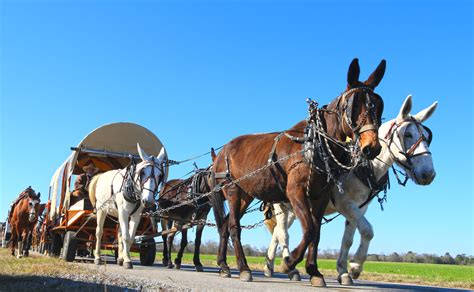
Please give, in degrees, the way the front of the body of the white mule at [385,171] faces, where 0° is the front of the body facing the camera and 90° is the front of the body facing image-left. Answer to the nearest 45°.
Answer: approximately 315°

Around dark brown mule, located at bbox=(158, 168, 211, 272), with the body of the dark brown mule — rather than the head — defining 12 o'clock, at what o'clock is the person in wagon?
The person in wagon is roughly at 5 o'clock from the dark brown mule.

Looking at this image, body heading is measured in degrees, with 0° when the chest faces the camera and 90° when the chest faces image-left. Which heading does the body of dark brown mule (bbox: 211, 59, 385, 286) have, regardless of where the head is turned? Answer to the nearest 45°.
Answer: approximately 315°

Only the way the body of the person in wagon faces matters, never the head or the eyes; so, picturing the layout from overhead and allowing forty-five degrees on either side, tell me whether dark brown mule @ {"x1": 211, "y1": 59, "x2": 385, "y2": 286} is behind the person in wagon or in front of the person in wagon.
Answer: in front

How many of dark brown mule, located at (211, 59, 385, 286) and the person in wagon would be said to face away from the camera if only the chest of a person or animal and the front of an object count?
0

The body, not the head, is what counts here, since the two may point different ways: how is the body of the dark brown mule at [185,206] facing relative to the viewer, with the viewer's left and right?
facing the viewer and to the right of the viewer

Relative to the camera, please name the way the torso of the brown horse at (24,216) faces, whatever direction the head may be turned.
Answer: toward the camera

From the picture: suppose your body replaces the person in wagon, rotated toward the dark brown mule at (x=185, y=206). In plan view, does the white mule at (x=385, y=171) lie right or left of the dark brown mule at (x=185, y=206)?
right

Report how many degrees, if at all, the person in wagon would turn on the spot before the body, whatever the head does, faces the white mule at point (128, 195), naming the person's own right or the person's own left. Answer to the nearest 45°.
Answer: approximately 45° to the person's own right

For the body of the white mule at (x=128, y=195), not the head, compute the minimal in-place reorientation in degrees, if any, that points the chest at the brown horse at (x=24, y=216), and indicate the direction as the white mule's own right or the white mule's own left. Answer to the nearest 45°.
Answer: approximately 180°

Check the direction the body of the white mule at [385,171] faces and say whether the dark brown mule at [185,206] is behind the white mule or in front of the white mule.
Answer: behind
